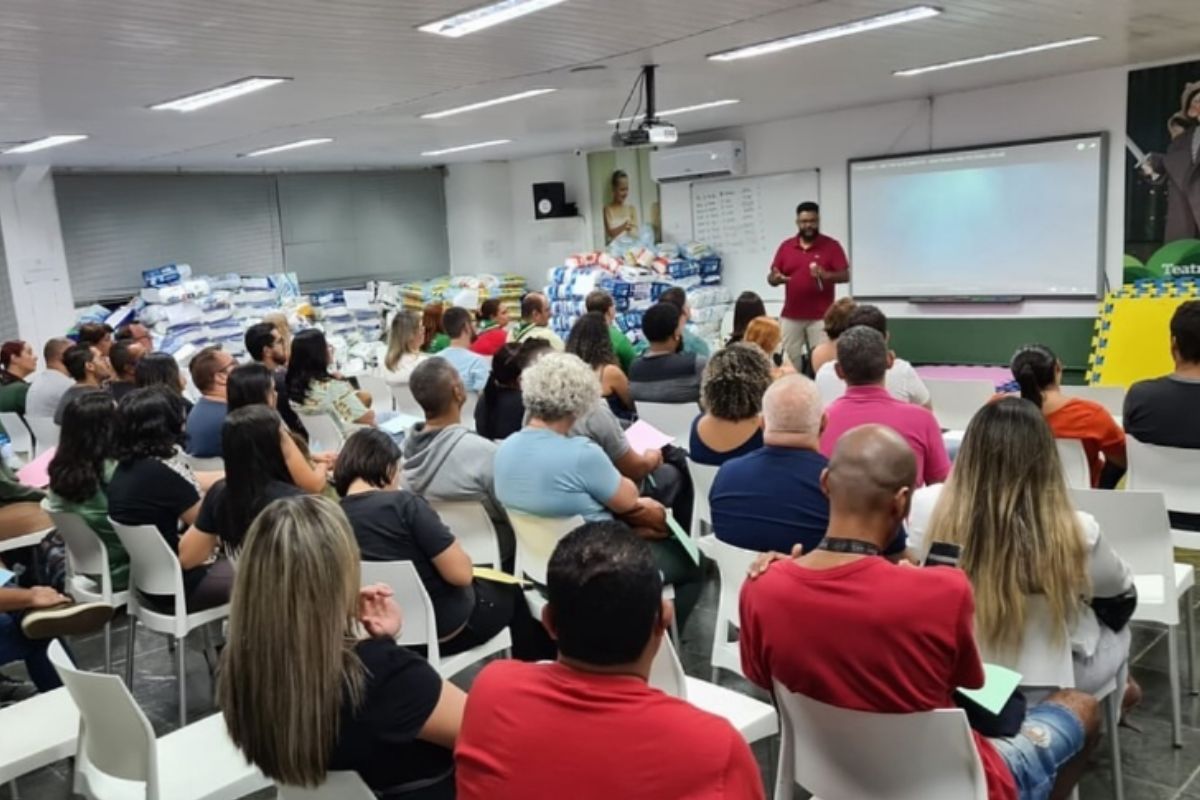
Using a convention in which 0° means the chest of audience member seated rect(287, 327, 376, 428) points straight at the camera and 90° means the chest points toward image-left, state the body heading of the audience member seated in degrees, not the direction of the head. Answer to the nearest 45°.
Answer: approximately 225°

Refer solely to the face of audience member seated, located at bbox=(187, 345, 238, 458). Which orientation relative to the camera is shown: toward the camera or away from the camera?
away from the camera

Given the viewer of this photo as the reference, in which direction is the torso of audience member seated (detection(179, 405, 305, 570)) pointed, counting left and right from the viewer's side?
facing away from the viewer and to the right of the viewer

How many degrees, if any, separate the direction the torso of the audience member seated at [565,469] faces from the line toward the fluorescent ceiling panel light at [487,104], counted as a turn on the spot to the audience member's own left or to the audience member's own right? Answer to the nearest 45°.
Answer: approximately 45° to the audience member's own left

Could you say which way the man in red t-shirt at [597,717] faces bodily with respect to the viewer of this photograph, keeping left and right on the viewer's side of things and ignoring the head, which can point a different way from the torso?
facing away from the viewer

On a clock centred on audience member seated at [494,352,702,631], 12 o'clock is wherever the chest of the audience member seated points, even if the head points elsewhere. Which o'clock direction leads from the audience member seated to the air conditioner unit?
The air conditioner unit is roughly at 11 o'clock from the audience member seated.

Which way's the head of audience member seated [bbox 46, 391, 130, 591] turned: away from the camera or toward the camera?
away from the camera

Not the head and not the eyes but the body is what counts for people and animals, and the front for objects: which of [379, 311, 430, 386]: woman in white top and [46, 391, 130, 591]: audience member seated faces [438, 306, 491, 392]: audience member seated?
[46, 391, 130, 591]: audience member seated
